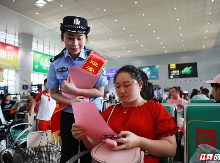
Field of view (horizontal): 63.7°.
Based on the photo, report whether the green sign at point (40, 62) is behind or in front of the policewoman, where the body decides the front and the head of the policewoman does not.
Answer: behind

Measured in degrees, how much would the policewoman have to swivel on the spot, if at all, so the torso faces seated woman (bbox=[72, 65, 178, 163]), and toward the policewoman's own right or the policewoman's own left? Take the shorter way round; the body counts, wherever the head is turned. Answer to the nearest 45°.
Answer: approximately 45° to the policewoman's own left

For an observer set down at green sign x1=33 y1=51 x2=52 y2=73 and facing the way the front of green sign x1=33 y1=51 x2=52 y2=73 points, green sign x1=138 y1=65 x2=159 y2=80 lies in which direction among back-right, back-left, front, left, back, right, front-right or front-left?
front-left

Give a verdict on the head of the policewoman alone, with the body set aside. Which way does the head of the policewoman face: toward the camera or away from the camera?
toward the camera

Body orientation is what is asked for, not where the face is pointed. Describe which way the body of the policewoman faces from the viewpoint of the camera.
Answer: toward the camera

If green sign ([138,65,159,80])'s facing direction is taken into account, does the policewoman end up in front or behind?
in front

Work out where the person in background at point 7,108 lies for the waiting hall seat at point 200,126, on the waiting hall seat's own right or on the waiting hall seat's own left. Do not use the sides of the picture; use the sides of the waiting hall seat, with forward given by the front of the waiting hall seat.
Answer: on the waiting hall seat's own right

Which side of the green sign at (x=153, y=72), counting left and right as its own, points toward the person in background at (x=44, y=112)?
front

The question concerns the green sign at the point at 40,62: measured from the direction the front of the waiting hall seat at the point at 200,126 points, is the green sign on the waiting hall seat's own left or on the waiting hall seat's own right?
on the waiting hall seat's own right

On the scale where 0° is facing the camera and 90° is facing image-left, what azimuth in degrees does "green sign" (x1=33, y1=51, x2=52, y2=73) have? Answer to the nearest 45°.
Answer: approximately 315°

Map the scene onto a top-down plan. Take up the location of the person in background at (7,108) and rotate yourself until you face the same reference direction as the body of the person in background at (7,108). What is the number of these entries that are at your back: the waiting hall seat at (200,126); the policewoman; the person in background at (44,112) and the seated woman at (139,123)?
0

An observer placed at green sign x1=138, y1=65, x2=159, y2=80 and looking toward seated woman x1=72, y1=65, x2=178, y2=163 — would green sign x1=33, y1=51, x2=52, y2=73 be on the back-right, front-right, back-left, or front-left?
front-right

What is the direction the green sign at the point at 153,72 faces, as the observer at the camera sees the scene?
facing the viewer

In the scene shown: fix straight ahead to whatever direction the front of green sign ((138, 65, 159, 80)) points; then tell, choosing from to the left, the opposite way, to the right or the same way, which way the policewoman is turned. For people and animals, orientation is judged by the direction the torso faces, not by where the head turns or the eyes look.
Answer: the same way

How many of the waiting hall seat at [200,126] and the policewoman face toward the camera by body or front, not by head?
2

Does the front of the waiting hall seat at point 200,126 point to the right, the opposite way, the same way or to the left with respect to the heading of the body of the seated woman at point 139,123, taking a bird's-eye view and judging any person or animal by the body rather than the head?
the same way
